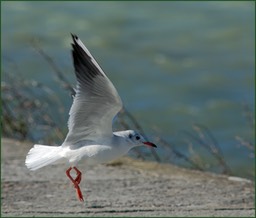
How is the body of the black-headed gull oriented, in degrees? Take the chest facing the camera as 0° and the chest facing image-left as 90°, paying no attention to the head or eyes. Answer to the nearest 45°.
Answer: approximately 270°
